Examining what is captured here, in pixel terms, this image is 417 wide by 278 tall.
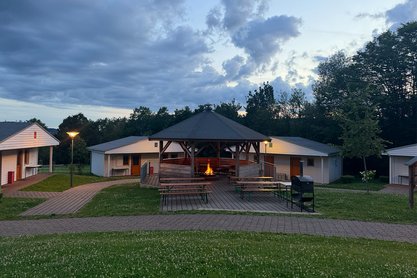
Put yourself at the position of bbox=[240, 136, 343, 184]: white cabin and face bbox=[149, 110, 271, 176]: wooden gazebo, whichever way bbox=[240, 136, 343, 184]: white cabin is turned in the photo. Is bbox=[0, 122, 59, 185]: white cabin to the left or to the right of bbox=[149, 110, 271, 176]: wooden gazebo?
right

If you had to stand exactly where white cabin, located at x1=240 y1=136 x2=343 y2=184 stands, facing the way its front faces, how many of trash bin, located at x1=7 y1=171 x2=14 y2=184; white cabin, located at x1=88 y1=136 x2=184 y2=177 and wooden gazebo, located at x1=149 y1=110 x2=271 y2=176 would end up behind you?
0

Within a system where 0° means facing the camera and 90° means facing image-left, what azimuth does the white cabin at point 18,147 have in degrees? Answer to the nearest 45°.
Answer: approximately 315°

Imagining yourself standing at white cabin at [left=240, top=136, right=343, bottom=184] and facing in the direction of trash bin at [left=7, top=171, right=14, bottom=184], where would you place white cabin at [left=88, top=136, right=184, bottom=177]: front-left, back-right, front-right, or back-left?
front-right

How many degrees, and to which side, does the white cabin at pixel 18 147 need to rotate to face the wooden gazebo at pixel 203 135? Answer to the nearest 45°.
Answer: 0° — it already faces it

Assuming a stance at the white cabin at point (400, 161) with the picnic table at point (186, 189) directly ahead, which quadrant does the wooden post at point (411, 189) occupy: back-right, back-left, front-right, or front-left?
front-left

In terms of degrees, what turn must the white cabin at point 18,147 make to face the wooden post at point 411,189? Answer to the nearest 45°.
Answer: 0° — it already faces it

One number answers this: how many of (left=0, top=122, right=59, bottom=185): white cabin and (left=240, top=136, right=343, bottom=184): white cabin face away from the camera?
0

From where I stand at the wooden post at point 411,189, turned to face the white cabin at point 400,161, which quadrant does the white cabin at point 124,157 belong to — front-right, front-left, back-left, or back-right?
front-left

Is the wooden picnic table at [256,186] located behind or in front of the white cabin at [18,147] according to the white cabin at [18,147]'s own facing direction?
in front

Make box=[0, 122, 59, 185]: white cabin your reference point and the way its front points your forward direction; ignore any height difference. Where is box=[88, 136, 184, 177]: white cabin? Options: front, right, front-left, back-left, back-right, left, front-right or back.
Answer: left

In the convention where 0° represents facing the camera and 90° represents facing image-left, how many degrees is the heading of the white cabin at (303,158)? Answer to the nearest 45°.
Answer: approximately 45°

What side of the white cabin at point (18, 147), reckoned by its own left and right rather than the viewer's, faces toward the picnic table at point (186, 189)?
front

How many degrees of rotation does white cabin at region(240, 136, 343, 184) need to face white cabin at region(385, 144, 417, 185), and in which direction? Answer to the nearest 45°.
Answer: approximately 135° to its left

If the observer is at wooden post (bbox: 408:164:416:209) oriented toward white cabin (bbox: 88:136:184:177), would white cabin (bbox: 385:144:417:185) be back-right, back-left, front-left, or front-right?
front-right
